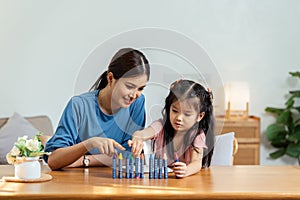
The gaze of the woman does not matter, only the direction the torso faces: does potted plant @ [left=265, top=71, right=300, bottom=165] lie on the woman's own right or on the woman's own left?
on the woman's own left

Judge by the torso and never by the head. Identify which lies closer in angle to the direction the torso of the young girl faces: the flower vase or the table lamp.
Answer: the flower vase

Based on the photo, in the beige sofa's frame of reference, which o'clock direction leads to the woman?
The woman is roughly at 12 o'clock from the beige sofa.

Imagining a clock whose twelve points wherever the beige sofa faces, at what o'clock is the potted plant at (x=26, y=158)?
The potted plant is roughly at 12 o'clock from the beige sofa.

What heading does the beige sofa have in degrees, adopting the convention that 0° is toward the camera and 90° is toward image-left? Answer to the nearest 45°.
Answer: approximately 0°

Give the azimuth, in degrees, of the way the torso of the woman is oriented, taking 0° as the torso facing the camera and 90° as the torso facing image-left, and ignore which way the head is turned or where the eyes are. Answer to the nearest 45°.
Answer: approximately 315°

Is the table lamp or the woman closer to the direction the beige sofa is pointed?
the woman

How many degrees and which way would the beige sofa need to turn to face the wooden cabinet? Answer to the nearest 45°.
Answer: approximately 90° to its left
